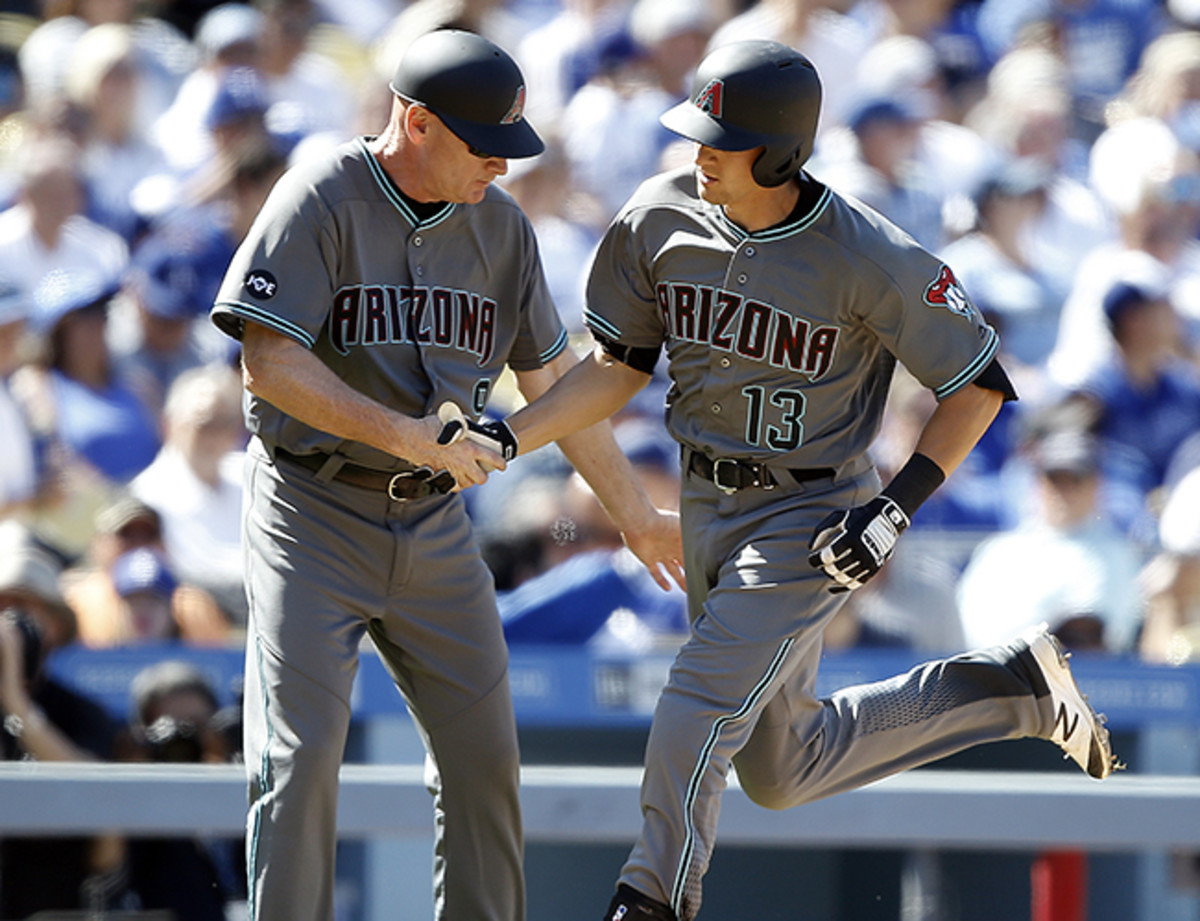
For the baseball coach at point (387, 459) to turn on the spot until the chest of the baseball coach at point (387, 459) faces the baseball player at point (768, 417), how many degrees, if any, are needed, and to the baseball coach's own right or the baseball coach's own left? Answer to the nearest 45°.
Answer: approximately 45° to the baseball coach's own left

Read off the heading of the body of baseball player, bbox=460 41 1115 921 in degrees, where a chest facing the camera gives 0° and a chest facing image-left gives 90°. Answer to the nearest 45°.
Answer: approximately 45°

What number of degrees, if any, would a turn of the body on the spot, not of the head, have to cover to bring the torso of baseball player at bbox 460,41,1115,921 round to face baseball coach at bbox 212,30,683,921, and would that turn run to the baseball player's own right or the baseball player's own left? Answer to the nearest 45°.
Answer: approximately 45° to the baseball player's own right

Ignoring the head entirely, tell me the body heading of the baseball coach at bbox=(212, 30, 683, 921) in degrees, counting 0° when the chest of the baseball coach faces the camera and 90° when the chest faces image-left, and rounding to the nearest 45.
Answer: approximately 315°
